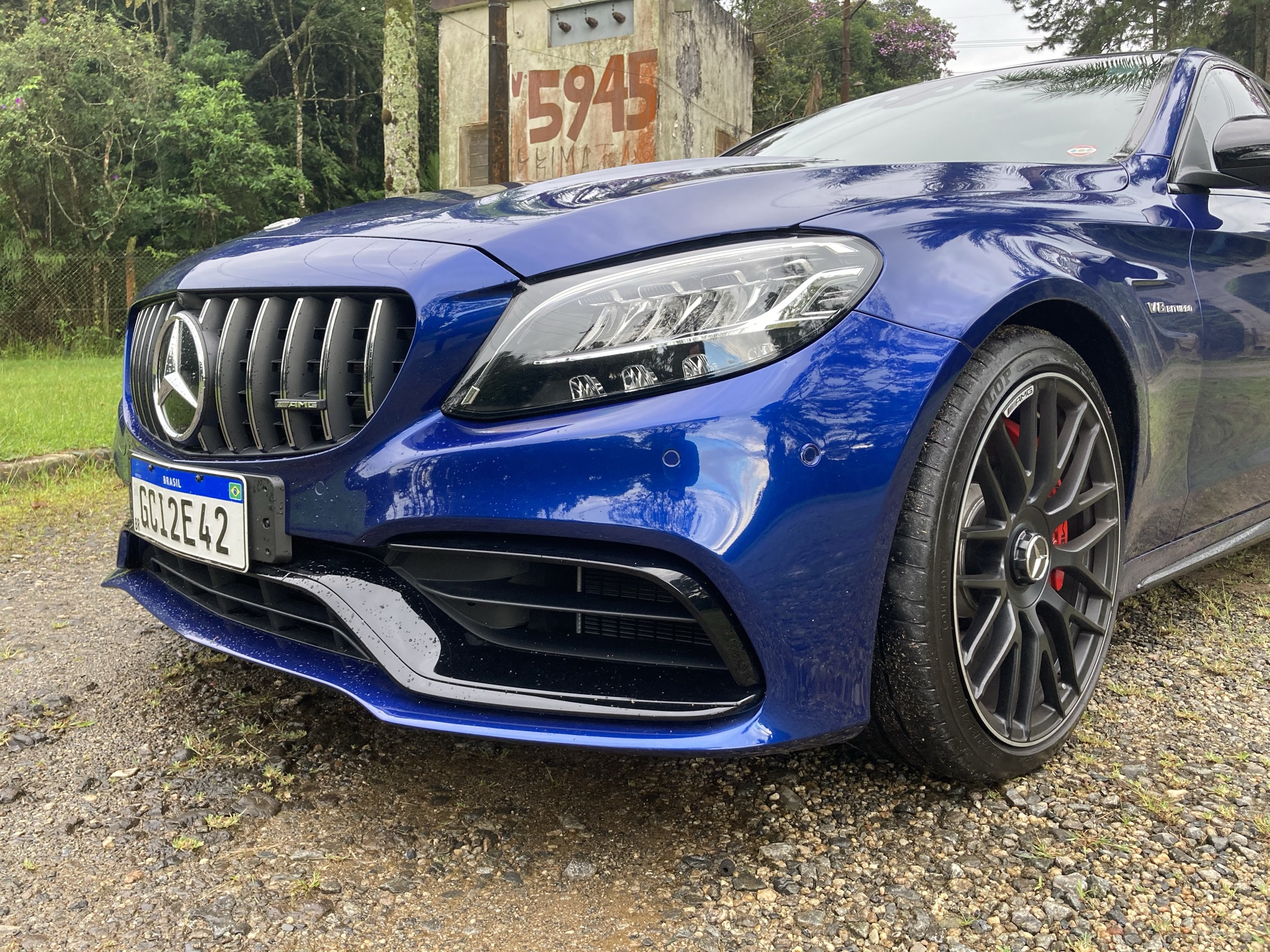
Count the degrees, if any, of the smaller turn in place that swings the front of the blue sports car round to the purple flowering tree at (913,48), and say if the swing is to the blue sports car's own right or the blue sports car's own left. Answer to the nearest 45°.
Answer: approximately 135° to the blue sports car's own right

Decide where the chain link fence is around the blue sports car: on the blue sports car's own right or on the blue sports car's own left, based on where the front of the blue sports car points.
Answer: on the blue sports car's own right

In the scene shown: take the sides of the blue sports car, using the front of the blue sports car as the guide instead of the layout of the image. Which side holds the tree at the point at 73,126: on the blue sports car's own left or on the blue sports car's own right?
on the blue sports car's own right

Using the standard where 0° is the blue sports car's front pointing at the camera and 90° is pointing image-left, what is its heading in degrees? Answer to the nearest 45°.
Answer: approximately 45°

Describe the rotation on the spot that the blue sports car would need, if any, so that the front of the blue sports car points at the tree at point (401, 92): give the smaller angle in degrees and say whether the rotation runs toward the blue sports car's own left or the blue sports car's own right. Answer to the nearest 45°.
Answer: approximately 135° to the blue sports car's own right

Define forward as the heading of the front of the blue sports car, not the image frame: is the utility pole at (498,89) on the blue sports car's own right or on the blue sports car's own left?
on the blue sports car's own right

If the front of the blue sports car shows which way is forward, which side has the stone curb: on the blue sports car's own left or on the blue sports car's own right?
on the blue sports car's own right

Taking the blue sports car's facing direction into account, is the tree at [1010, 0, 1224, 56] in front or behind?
behind

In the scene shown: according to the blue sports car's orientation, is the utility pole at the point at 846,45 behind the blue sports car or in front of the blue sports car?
behind
